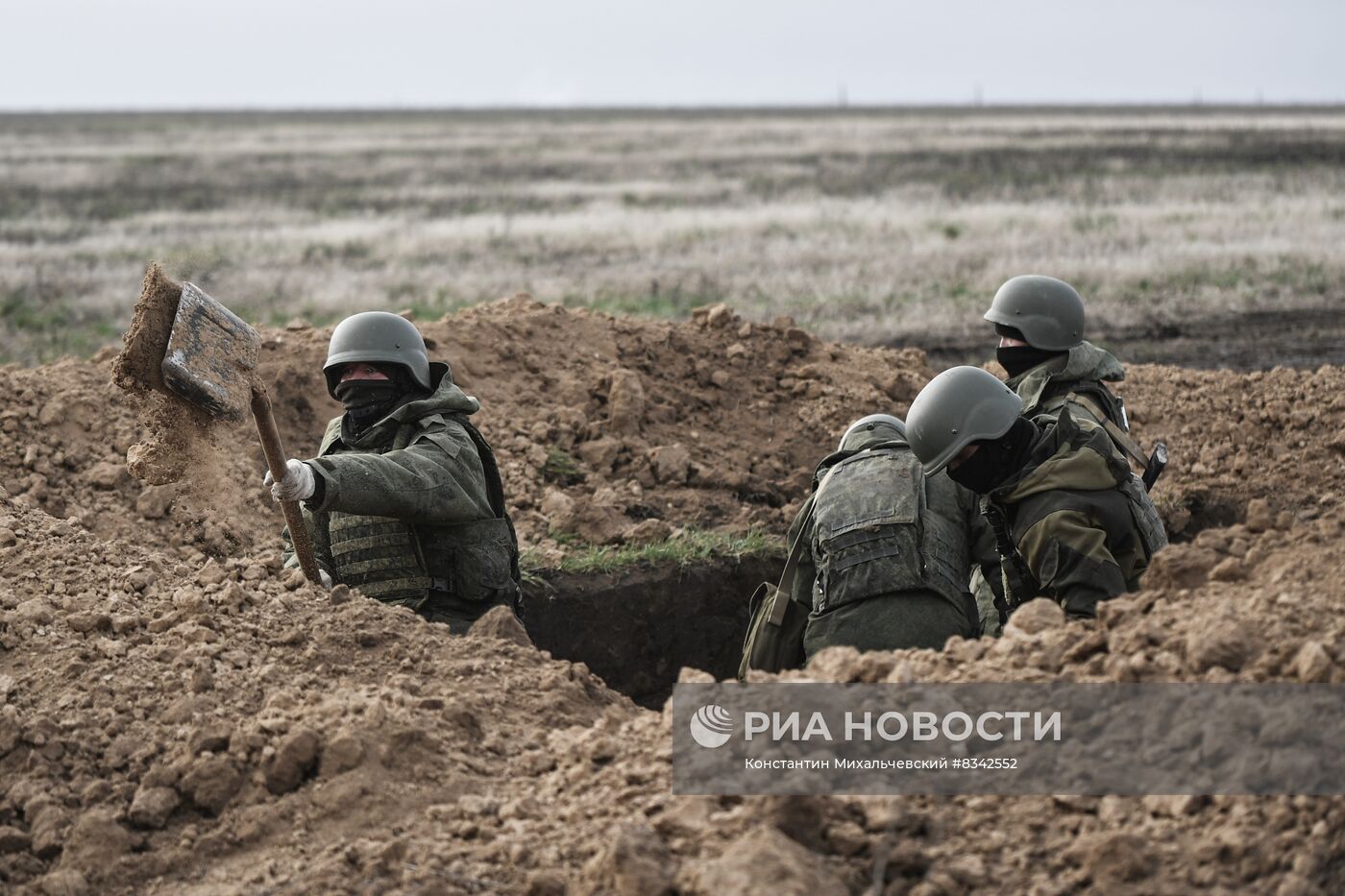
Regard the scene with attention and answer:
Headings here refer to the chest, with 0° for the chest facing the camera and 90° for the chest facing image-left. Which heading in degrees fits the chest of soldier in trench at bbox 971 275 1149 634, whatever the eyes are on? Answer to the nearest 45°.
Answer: approximately 90°

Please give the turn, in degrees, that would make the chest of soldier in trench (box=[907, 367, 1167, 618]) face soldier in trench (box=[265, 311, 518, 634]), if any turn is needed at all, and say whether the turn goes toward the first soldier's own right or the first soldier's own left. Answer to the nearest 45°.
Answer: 0° — they already face them

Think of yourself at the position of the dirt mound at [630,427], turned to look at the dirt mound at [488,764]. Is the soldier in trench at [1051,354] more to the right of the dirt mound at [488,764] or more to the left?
left

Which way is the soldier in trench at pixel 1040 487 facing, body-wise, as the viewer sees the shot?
to the viewer's left

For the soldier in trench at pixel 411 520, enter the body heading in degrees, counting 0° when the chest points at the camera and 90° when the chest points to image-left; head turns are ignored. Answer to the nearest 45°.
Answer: approximately 45°
